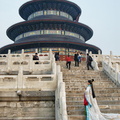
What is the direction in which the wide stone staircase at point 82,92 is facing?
toward the camera
